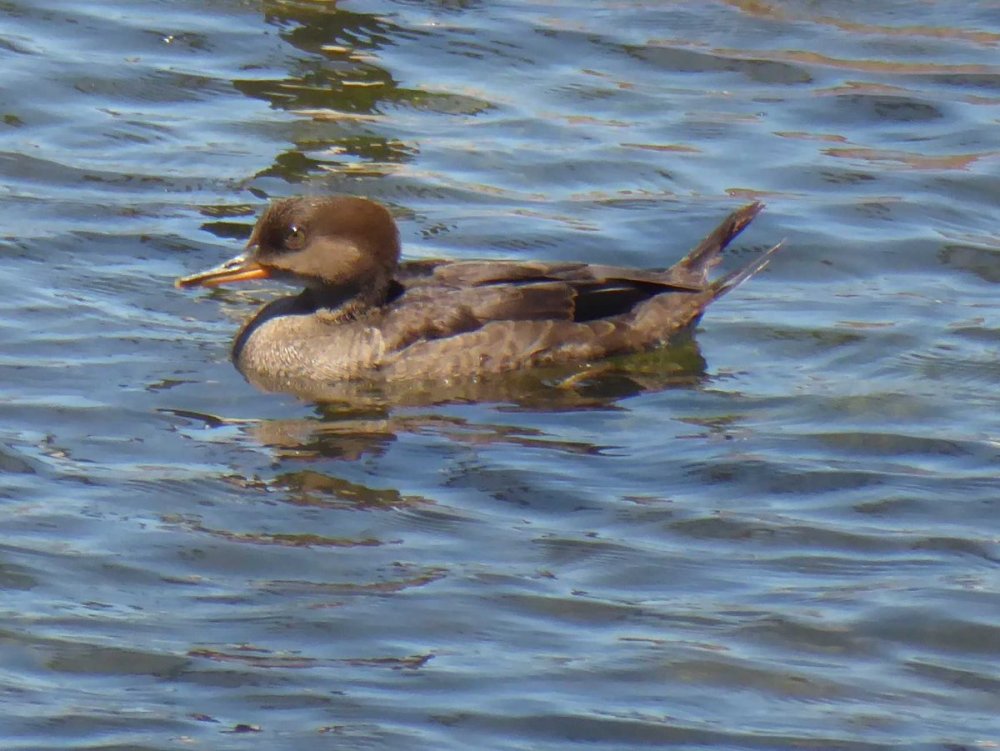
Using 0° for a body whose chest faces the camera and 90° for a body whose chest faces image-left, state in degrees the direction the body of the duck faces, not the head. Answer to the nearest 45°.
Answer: approximately 90°
